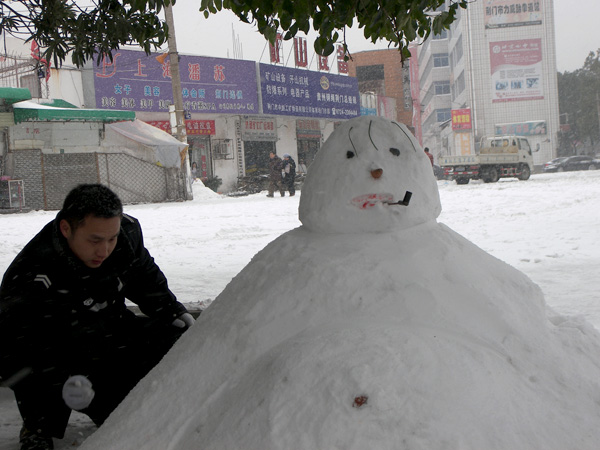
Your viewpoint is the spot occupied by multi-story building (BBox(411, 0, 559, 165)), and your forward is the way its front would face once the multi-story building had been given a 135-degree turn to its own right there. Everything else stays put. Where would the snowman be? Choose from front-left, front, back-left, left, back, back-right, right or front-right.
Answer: back

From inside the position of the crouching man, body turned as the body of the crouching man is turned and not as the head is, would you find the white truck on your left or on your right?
on your left

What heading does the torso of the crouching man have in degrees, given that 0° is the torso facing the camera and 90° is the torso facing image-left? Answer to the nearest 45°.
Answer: approximately 315°

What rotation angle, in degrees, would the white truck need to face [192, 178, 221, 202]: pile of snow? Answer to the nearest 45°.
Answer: approximately 180°

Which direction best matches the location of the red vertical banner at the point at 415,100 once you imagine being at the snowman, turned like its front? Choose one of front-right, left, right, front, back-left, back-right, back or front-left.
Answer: back

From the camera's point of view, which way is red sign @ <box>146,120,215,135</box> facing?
toward the camera

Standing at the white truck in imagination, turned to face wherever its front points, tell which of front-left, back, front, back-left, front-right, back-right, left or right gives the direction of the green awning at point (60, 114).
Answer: back

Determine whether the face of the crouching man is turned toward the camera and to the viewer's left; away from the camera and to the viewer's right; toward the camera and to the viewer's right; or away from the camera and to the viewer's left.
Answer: toward the camera and to the viewer's right

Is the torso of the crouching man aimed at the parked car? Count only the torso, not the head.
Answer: no

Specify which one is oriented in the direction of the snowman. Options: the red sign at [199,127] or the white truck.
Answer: the red sign

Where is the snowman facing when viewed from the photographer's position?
facing the viewer

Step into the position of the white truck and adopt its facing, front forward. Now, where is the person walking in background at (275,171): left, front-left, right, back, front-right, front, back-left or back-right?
back

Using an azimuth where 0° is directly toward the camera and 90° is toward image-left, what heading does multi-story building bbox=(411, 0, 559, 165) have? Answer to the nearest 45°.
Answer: approximately 45°

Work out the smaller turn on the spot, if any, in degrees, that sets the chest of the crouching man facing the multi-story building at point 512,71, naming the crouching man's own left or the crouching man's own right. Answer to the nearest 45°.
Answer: approximately 90° to the crouching man's own left

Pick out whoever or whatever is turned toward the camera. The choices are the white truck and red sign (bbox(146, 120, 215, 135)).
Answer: the red sign

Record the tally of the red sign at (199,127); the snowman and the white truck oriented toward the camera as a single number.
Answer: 2

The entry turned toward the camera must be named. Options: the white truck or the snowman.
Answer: the snowman

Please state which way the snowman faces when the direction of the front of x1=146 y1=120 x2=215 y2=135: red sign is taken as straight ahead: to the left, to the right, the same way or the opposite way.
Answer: the same way
